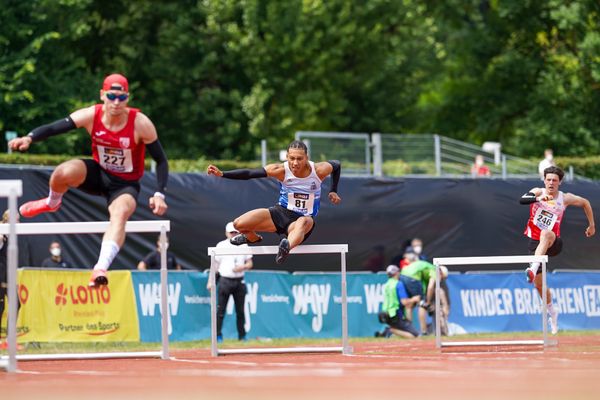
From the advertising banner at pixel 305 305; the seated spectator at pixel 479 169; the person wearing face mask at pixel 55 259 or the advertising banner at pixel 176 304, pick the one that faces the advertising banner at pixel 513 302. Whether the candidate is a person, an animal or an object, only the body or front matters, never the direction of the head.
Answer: the seated spectator

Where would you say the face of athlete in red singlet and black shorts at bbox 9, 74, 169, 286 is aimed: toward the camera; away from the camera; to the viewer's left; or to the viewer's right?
toward the camera

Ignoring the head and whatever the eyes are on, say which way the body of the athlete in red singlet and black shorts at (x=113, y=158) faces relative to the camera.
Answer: toward the camera

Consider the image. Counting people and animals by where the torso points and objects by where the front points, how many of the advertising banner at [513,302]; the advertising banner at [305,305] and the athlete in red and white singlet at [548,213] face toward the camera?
3

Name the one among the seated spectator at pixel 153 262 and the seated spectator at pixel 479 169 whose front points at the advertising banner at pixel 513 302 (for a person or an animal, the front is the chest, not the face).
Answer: the seated spectator at pixel 479 169

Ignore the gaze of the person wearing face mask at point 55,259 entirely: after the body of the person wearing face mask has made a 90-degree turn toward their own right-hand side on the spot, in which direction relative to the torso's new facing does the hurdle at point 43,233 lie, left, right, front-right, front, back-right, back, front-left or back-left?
left

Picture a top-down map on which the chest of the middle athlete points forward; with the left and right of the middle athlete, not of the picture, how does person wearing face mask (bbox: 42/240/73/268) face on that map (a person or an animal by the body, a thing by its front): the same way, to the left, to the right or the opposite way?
the same way

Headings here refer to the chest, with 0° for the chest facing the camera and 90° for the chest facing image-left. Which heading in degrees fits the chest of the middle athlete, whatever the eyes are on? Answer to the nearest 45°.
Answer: approximately 0°

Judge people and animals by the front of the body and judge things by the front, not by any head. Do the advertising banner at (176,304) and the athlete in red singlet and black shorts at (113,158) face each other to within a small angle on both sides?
no

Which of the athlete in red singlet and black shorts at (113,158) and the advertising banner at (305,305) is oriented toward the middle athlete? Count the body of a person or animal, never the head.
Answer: the advertising banner

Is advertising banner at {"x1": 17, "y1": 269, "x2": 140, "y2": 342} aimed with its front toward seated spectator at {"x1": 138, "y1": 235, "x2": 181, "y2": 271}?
no

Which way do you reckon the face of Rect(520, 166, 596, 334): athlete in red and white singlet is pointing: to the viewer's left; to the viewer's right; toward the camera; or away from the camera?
toward the camera

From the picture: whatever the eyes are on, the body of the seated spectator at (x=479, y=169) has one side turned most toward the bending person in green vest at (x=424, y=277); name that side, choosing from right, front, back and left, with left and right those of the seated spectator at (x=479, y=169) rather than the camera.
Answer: front

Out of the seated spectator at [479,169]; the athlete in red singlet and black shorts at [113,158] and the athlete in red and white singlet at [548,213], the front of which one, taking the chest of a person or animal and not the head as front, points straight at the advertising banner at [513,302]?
the seated spectator

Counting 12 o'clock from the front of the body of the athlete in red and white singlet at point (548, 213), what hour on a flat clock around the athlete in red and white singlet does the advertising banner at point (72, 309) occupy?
The advertising banner is roughly at 3 o'clock from the athlete in red and white singlet.

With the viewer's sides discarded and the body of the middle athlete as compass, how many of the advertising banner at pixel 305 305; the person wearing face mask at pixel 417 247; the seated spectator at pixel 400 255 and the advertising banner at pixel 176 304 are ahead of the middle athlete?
0

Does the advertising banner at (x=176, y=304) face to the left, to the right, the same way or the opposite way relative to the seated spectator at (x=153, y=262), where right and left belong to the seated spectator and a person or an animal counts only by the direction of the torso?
the same way

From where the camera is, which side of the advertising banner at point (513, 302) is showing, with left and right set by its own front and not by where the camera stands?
front

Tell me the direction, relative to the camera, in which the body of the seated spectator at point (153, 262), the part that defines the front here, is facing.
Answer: toward the camera

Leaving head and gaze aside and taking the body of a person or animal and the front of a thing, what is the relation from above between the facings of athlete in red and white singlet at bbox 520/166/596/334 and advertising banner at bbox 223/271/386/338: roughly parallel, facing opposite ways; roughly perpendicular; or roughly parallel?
roughly parallel

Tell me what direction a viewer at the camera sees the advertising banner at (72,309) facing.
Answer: facing the viewer

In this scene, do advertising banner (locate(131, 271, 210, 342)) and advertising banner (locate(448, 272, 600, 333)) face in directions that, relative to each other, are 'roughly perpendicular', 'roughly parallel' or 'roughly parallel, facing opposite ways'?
roughly parallel
